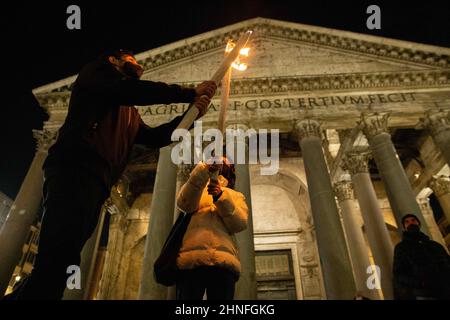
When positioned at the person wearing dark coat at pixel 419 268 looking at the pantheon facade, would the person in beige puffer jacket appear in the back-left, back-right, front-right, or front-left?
back-left

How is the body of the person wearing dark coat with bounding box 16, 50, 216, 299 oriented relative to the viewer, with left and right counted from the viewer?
facing to the right of the viewer

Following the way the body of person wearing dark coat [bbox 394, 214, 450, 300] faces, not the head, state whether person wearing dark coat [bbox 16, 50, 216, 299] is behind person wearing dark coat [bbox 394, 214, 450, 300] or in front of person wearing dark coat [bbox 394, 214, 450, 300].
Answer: in front

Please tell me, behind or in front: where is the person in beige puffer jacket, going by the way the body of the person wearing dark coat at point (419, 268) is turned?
in front

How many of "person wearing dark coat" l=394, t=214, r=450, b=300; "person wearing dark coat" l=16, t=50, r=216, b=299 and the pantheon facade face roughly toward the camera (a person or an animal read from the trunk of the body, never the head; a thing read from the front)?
2

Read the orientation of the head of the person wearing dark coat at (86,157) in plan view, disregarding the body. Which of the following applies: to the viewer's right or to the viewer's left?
to the viewer's right

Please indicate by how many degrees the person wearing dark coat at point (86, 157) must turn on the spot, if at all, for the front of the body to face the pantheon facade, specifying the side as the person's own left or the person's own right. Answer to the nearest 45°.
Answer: approximately 45° to the person's own left

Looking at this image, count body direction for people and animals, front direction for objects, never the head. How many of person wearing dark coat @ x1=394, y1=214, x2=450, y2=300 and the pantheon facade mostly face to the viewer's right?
0

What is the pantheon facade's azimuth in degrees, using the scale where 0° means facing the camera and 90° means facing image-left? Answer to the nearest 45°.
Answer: approximately 0°

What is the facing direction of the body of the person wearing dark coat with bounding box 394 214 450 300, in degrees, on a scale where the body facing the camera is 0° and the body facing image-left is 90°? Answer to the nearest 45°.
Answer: approximately 0°

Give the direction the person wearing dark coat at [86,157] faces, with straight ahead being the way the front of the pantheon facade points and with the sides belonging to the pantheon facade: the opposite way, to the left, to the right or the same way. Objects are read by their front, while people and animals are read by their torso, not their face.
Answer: to the left
